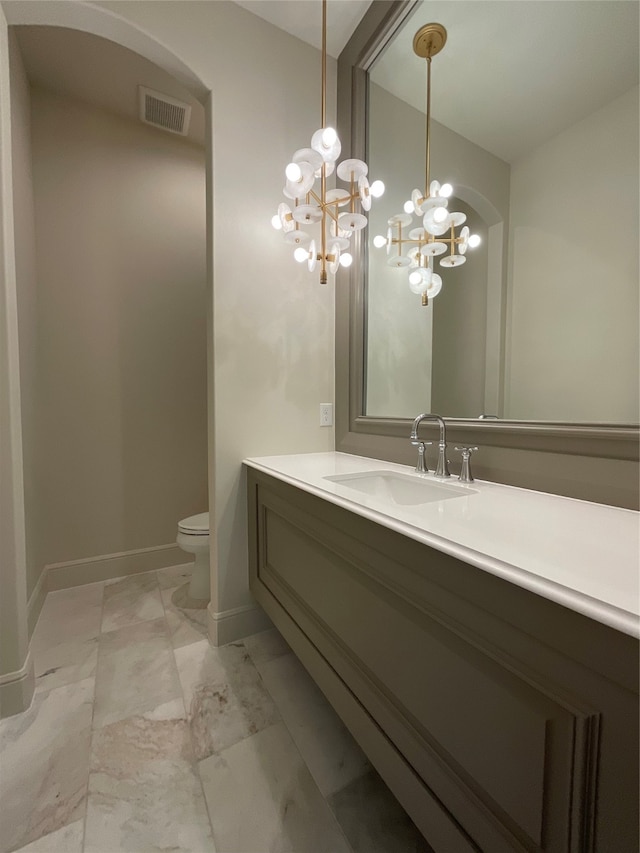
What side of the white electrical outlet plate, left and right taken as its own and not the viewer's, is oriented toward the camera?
front

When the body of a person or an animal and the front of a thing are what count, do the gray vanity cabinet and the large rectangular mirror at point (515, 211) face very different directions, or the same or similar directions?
same or similar directions

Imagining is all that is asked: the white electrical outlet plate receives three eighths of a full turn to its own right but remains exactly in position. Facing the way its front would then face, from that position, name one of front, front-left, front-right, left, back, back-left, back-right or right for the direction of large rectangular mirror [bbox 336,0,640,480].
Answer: back

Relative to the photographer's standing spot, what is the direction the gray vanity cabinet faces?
facing the viewer and to the left of the viewer

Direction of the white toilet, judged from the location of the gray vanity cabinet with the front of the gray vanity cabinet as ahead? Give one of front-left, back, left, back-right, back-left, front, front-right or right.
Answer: right
